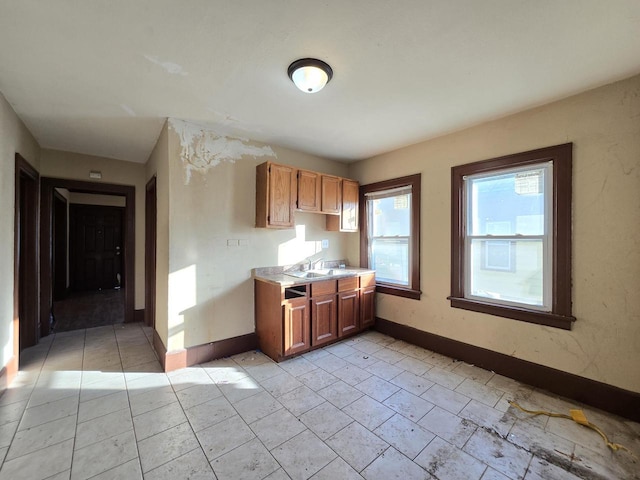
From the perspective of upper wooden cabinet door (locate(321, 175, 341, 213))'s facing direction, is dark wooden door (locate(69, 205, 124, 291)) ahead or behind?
behind

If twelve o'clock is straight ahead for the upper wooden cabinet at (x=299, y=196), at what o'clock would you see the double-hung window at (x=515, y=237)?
The double-hung window is roughly at 11 o'clock from the upper wooden cabinet.

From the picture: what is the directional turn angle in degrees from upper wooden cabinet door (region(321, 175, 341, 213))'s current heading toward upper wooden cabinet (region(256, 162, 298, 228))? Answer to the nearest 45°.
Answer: approximately 90° to its right

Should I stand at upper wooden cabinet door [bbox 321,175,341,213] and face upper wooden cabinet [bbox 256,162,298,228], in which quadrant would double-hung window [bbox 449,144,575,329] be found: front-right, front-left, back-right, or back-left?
back-left

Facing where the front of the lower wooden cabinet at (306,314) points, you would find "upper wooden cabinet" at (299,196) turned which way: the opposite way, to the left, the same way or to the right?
the same way

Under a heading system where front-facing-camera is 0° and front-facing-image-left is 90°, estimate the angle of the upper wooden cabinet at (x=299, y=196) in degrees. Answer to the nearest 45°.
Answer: approximately 315°

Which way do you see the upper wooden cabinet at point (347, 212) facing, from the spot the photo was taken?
facing the viewer and to the right of the viewer

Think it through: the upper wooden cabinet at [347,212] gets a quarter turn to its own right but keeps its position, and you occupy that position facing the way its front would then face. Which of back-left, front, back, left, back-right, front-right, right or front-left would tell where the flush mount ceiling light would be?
front-left

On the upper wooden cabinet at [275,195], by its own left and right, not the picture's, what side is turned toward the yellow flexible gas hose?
front

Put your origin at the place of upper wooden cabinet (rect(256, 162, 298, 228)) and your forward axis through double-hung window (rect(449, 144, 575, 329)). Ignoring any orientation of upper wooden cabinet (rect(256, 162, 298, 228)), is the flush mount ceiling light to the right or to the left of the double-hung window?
right

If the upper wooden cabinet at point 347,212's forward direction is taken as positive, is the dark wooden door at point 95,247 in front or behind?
behind

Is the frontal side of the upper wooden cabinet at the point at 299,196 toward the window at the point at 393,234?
no

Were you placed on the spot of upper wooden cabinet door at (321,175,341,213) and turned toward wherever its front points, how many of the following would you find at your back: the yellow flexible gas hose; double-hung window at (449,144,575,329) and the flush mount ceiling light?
0

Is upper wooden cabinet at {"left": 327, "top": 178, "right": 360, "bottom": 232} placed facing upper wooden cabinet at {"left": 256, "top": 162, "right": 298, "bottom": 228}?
no

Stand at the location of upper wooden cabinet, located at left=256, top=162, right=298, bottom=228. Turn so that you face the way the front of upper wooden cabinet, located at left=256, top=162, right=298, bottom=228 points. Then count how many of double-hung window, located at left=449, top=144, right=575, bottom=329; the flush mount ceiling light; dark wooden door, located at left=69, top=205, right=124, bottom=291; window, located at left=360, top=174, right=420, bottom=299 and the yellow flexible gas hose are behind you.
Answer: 1
